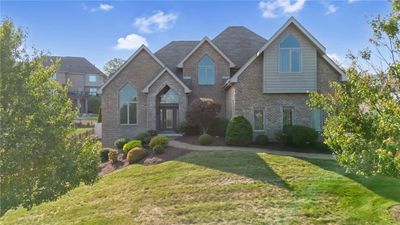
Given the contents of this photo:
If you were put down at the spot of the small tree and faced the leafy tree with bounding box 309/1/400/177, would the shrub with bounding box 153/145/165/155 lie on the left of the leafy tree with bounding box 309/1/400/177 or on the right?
right

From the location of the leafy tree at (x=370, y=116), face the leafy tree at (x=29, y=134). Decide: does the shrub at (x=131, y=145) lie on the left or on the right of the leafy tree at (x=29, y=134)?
right

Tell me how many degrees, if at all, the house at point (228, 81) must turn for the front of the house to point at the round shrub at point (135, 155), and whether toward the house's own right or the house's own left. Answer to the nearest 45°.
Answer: approximately 45° to the house's own right

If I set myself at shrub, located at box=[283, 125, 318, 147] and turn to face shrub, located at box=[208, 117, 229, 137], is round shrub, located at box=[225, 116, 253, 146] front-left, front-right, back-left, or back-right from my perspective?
front-left

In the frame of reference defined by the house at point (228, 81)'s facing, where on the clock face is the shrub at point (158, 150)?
The shrub is roughly at 1 o'clock from the house.

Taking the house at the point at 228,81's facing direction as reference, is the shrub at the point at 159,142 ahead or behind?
ahead

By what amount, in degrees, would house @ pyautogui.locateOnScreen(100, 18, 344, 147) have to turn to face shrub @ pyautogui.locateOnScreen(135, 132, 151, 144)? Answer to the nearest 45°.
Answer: approximately 45° to its right

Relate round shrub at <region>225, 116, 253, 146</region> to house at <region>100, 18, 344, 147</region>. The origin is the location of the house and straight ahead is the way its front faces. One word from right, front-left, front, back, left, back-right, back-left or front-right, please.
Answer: front

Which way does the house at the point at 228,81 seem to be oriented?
toward the camera

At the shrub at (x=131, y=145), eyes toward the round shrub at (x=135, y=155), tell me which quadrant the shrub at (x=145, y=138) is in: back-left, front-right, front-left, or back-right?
back-left
